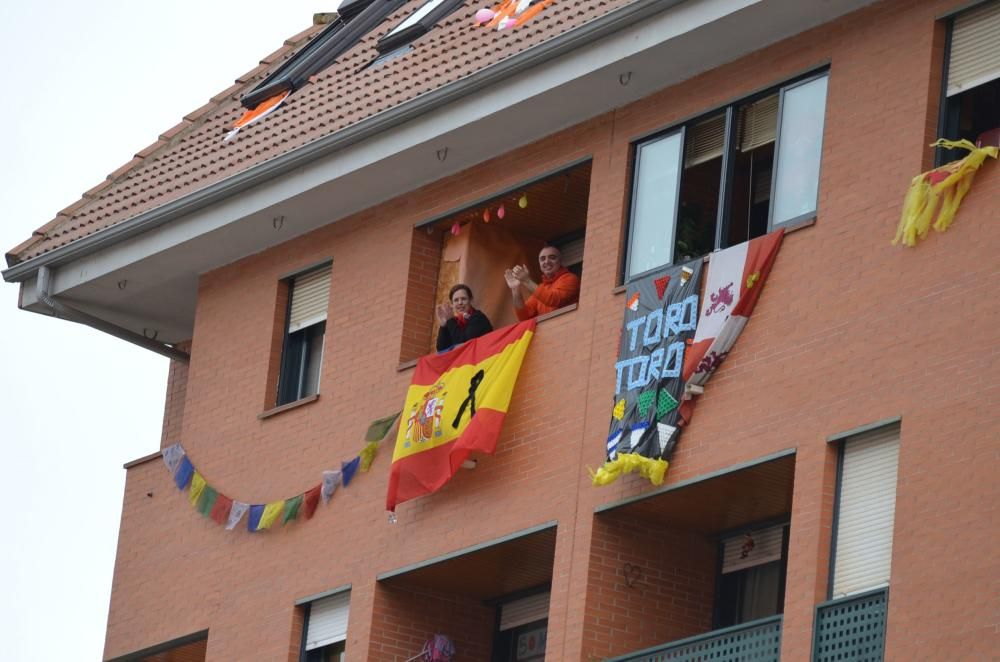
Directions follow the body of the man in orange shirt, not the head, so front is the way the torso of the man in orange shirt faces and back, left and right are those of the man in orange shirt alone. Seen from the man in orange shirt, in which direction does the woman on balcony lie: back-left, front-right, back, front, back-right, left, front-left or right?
right

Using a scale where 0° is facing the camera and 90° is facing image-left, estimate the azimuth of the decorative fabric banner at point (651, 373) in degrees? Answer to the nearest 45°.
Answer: approximately 45°

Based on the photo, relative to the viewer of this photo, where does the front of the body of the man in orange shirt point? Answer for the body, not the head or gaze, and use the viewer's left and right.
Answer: facing the viewer and to the left of the viewer

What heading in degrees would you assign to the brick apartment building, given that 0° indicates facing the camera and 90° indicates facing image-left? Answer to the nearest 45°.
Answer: approximately 45°

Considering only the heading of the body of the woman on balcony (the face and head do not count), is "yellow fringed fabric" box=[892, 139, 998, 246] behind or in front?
in front

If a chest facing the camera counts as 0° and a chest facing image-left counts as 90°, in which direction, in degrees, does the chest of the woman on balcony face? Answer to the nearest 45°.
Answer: approximately 0°
